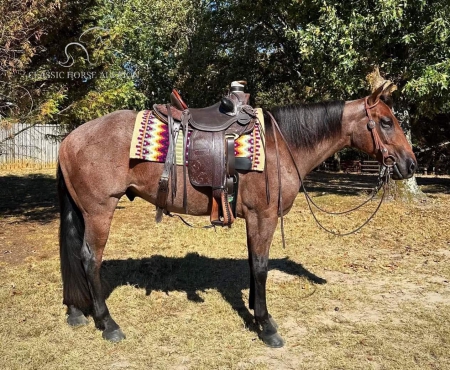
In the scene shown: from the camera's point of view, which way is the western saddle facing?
to the viewer's right

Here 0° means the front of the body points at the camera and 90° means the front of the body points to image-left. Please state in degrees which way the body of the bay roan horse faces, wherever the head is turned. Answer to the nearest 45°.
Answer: approximately 270°
